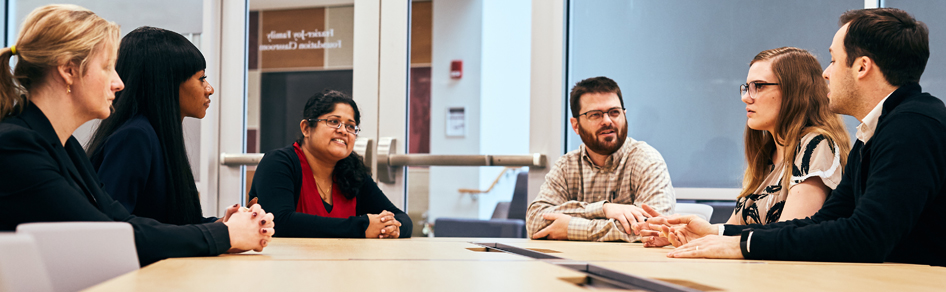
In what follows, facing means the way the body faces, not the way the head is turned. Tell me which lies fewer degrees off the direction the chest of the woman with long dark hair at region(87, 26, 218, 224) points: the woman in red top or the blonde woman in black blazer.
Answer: the woman in red top

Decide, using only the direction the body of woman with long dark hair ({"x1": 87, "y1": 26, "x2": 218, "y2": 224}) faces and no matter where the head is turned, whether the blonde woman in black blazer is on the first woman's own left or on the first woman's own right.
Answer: on the first woman's own right

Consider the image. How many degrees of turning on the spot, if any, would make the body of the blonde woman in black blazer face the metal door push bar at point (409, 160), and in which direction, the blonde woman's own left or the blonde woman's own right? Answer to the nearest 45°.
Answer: approximately 45° to the blonde woman's own left

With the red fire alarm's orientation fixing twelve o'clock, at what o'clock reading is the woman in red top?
The woman in red top is roughly at 1 o'clock from the red fire alarm.

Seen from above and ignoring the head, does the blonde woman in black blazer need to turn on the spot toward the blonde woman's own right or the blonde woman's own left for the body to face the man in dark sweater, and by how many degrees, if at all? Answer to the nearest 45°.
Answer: approximately 45° to the blonde woman's own right

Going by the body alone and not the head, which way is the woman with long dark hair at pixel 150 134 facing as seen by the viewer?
to the viewer's right

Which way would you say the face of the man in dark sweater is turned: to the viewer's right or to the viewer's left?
to the viewer's left

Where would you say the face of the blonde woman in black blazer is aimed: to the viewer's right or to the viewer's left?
to the viewer's right

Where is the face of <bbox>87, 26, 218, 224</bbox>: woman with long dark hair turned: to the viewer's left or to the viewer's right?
to the viewer's right

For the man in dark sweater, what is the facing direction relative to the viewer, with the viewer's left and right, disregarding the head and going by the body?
facing to the left of the viewer

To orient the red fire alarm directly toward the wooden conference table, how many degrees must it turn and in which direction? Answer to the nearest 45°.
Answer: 0° — it already faces it
